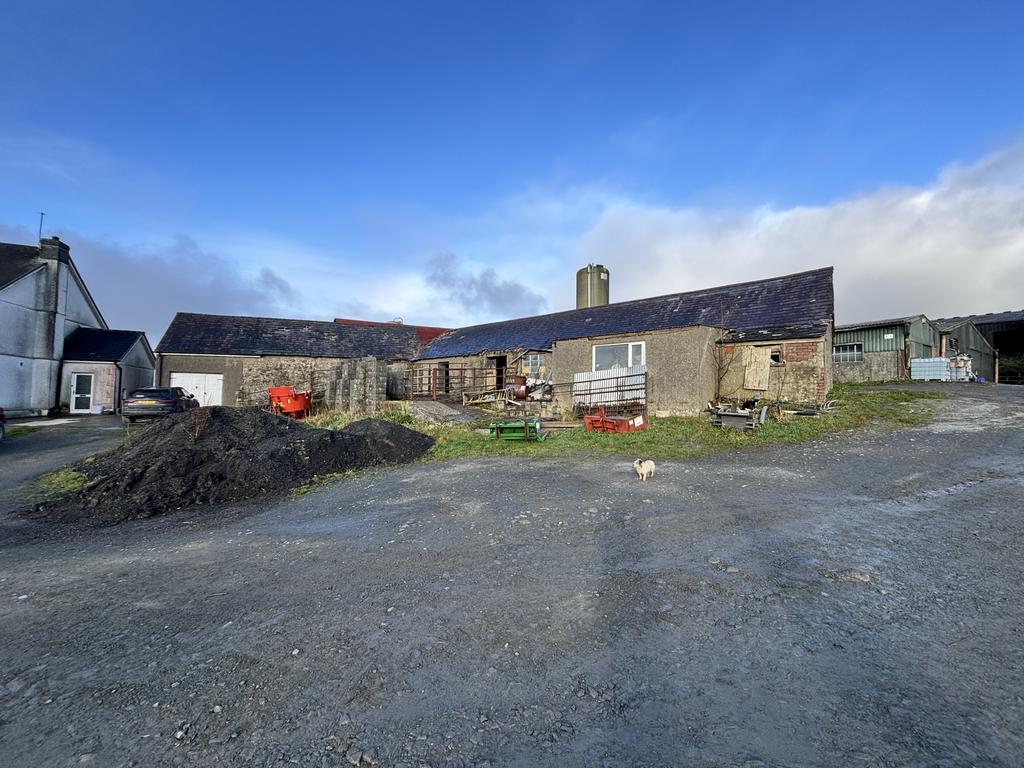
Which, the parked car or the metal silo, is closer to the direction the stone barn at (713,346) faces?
the parked car

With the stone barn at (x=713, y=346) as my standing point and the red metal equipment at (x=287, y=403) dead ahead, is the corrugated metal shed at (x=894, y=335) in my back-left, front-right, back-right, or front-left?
back-right

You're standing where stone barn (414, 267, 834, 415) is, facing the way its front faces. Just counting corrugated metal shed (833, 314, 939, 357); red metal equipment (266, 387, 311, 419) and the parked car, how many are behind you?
1

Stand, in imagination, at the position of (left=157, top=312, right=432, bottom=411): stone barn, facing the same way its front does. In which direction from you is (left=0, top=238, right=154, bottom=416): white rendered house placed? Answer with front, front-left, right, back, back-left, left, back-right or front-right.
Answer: right

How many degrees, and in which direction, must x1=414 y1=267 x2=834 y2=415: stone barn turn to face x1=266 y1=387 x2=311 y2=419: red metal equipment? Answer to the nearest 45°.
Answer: approximately 45° to its right

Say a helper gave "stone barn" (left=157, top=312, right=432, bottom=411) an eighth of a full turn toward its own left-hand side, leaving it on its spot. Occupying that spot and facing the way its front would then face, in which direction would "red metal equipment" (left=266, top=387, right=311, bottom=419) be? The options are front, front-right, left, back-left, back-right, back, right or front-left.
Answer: front-right

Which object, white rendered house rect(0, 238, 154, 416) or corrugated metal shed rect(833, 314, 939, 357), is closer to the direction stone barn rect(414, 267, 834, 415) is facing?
the white rendered house

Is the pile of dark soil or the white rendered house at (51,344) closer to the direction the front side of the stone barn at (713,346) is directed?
the pile of dark soil

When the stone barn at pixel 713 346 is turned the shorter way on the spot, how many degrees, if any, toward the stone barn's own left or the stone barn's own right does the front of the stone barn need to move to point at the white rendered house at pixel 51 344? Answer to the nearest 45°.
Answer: approximately 45° to the stone barn's own right

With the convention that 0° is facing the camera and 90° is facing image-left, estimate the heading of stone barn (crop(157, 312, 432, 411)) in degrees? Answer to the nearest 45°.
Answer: approximately 0°

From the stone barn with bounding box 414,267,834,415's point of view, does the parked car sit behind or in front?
in front

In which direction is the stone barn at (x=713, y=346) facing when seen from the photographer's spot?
facing the viewer and to the left of the viewer

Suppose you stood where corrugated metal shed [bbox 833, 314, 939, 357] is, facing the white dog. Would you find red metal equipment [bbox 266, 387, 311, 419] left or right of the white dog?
right

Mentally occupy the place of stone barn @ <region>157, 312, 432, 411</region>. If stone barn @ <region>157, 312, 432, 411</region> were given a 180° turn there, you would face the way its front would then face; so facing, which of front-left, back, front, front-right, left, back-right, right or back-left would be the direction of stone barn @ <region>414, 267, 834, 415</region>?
back-right

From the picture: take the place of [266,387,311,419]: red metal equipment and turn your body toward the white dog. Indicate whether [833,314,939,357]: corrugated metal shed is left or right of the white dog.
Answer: left
